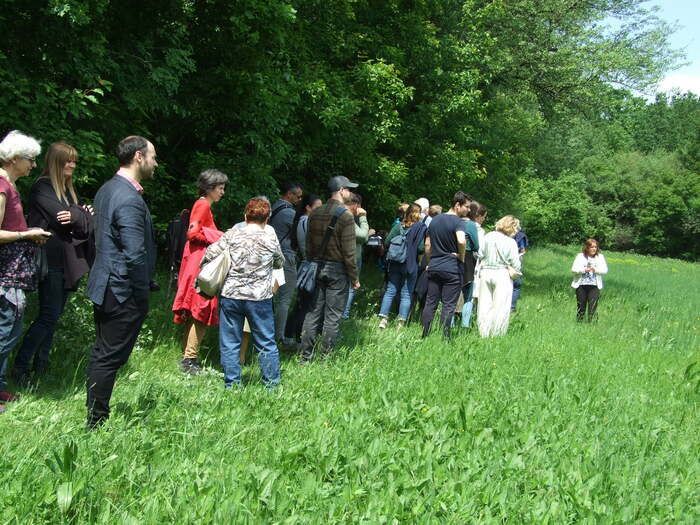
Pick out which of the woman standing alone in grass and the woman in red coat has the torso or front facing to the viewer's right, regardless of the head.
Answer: the woman in red coat

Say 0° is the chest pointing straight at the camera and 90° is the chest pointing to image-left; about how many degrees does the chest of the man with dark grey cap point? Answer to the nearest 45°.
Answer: approximately 225°

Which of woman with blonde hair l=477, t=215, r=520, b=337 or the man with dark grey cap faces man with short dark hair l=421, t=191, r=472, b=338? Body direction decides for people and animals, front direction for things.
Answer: the man with dark grey cap

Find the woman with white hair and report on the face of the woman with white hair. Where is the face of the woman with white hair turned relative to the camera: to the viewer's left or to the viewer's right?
to the viewer's right

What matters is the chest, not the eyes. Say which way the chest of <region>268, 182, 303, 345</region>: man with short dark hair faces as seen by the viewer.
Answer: to the viewer's right

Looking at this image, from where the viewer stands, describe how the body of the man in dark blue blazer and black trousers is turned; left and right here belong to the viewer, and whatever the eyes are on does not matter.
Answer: facing to the right of the viewer

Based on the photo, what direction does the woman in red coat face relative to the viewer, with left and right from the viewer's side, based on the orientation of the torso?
facing to the right of the viewer

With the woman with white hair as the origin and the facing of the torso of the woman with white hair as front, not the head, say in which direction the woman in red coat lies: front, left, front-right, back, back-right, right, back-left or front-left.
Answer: front-left

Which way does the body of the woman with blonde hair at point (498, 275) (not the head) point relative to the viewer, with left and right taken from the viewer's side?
facing away from the viewer and to the right of the viewer

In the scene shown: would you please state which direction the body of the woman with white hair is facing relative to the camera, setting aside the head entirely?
to the viewer's right
